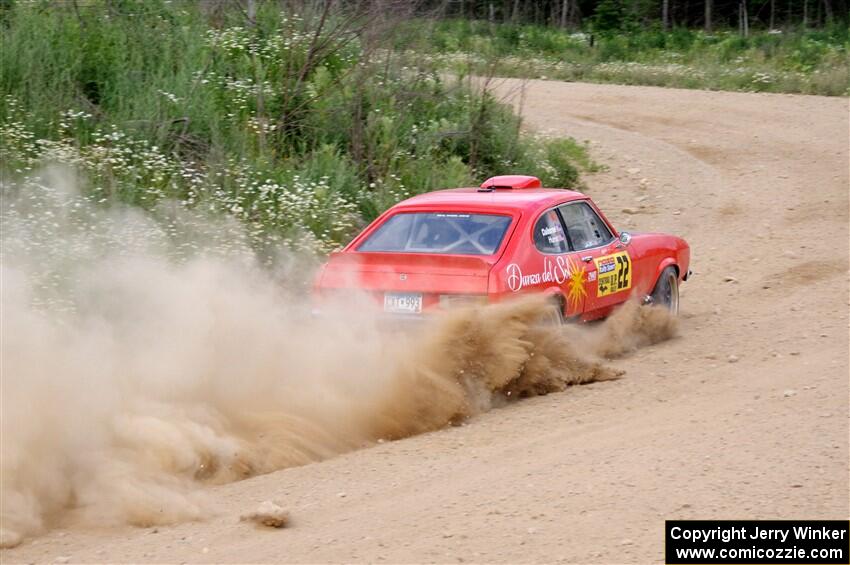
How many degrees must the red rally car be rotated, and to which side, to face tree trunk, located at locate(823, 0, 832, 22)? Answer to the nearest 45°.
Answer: approximately 45° to its left

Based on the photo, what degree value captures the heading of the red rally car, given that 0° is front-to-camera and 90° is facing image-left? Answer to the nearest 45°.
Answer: approximately 225°
